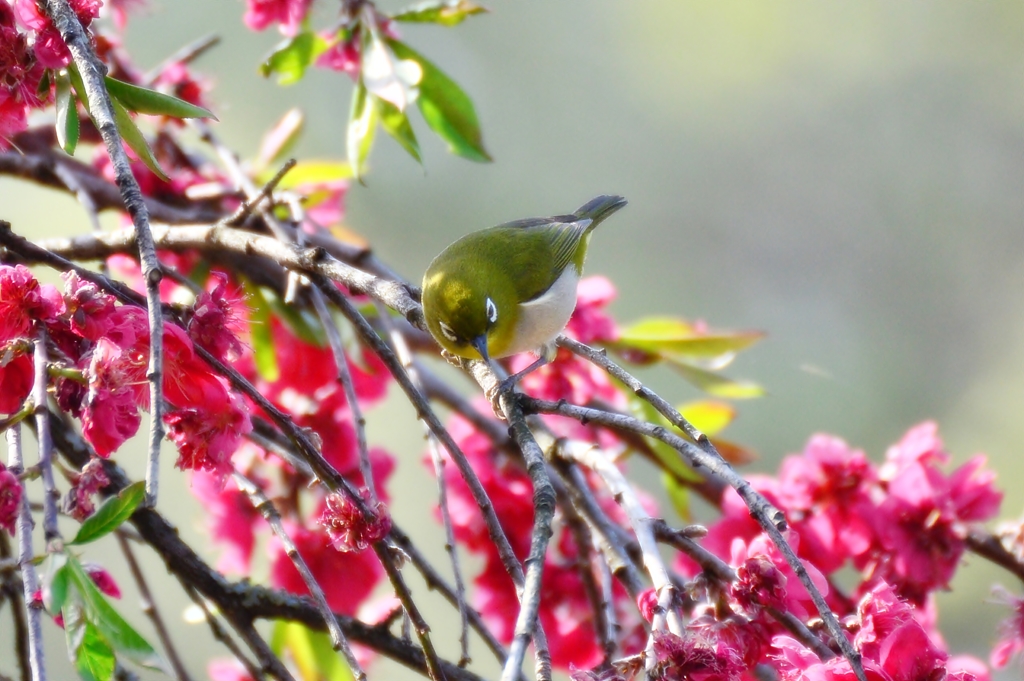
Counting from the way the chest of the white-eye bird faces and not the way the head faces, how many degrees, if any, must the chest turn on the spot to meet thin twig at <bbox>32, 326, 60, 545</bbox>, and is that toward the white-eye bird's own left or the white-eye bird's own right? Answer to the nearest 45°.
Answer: approximately 45° to the white-eye bird's own right

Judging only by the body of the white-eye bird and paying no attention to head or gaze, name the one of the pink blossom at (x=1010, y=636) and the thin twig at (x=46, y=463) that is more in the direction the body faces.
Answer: the thin twig

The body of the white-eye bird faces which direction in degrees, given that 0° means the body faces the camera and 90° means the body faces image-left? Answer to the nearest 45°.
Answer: approximately 45°

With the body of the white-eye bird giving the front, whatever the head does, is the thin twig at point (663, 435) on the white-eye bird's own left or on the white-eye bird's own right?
on the white-eye bird's own left

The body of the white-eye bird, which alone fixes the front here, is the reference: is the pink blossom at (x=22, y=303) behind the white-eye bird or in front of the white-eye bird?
in front

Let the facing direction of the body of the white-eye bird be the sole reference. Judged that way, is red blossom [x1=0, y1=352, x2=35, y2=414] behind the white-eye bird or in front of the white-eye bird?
in front
